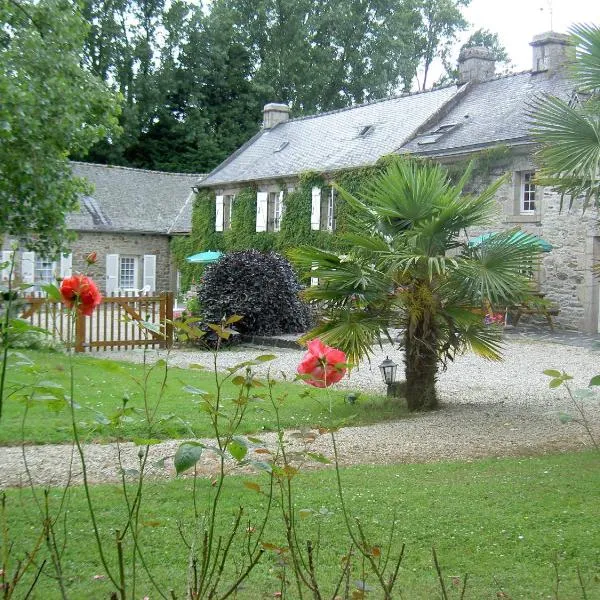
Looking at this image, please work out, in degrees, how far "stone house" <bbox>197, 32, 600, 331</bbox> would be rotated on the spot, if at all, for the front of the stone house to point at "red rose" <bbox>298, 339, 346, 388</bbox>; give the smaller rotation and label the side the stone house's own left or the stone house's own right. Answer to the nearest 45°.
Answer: approximately 45° to the stone house's own left

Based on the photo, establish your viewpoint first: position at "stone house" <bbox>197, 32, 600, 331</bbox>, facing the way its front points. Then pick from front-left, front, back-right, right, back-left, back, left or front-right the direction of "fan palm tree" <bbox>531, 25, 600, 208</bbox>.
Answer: front-left

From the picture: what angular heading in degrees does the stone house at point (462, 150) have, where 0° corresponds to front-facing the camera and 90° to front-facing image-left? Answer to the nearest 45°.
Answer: approximately 45°

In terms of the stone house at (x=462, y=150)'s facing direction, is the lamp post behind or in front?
in front

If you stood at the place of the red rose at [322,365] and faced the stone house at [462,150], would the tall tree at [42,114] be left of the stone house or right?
left

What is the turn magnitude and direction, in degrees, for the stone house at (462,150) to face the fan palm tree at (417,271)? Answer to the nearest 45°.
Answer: approximately 45° to its left

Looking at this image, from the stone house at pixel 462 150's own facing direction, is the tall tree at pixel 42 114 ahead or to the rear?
ahead
